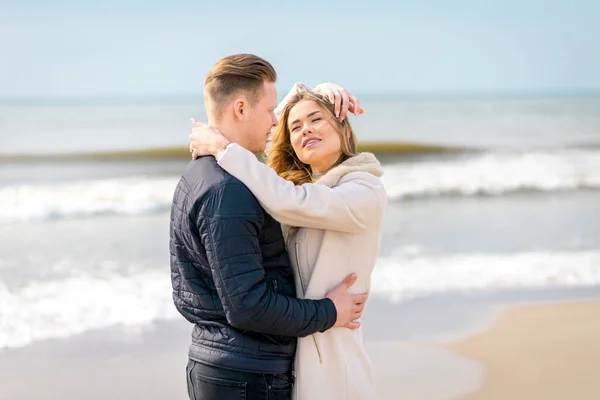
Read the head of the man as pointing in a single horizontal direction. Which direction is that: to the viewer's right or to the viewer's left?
to the viewer's right

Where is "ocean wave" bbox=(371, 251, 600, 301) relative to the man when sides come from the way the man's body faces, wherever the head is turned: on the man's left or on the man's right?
on the man's left

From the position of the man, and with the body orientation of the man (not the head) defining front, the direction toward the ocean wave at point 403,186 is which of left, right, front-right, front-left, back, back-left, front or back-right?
left

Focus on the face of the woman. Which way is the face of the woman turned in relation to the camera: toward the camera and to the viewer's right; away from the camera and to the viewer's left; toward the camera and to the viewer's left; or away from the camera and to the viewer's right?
toward the camera and to the viewer's left

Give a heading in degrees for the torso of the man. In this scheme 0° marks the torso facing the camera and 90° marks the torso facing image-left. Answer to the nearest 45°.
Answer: approximately 270°

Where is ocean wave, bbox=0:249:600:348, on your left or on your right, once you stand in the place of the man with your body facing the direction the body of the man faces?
on your left

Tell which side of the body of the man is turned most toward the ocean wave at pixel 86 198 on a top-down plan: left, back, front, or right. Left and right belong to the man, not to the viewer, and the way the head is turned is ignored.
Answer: left
